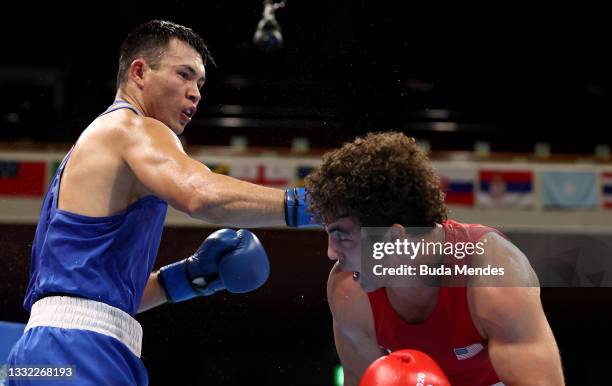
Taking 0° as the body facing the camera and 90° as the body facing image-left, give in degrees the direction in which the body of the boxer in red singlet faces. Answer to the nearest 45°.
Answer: approximately 45°

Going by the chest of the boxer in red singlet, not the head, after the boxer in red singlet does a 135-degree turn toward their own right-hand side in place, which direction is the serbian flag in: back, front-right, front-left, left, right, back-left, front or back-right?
front

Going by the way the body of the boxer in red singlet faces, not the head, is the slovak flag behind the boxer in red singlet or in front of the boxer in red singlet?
behind

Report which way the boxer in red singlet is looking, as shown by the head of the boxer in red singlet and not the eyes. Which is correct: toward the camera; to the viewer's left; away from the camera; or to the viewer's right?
to the viewer's left

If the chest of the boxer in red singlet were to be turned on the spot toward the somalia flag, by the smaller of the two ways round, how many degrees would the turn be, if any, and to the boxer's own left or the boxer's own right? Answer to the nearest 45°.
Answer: approximately 135° to the boxer's own right

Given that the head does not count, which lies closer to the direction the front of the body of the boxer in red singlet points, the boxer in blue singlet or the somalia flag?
the boxer in blue singlet
